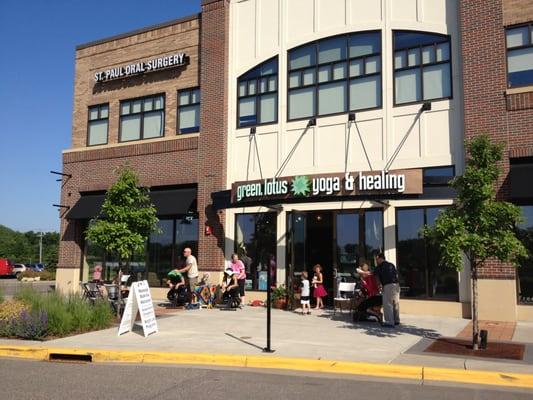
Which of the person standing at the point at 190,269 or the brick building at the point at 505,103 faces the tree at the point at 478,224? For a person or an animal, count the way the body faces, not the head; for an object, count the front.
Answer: the brick building

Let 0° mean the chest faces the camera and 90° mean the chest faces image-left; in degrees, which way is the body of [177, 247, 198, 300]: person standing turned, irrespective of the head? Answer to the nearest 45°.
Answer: approximately 90°

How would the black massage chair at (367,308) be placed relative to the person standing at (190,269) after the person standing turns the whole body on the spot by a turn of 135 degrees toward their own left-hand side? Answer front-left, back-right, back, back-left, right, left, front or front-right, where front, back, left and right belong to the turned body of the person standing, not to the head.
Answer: front

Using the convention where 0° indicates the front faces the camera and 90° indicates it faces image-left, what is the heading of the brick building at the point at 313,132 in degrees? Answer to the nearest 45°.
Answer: approximately 45°

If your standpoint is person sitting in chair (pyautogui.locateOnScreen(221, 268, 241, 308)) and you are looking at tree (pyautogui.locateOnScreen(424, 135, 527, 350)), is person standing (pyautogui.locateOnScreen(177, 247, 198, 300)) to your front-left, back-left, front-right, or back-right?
back-right

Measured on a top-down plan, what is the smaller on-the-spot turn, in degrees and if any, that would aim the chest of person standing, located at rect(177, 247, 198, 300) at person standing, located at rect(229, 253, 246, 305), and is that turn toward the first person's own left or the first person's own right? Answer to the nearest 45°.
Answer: approximately 180°

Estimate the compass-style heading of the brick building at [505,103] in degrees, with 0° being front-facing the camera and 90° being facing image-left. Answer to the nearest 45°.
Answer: approximately 0°
